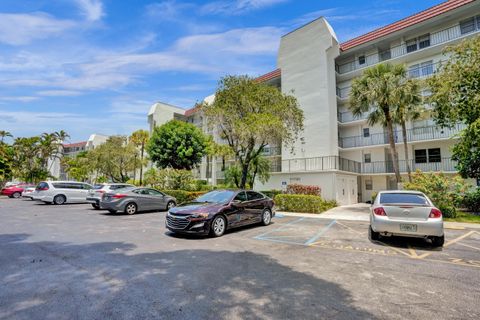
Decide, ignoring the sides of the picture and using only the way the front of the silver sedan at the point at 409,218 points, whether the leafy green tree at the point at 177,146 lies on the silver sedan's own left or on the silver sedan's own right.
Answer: on the silver sedan's own left

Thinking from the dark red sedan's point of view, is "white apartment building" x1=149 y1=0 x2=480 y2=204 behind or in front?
behind

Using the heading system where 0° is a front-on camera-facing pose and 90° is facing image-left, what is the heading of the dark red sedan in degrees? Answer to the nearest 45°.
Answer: approximately 45°

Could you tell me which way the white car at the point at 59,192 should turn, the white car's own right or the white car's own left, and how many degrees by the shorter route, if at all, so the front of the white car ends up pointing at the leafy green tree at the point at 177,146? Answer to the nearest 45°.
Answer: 0° — it already faces it

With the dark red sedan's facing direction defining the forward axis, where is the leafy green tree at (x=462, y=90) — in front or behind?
behind

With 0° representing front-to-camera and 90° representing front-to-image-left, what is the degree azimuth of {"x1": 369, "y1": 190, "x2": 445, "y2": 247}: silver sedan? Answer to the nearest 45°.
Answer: approximately 180°

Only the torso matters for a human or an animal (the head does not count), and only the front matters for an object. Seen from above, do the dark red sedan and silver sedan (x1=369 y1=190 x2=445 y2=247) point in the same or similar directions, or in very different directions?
very different directions

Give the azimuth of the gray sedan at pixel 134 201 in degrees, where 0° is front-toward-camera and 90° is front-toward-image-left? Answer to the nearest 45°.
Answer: approximately 225°

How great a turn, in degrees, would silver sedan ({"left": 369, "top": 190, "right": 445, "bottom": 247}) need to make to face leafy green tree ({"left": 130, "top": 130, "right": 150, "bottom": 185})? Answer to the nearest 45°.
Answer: approximately 45° to its left
